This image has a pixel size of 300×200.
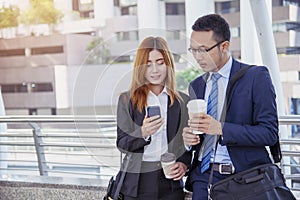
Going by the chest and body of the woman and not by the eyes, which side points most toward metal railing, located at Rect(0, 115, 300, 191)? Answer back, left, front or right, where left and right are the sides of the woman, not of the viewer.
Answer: back

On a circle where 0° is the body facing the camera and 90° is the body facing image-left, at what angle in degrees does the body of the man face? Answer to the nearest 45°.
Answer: approximately 45°

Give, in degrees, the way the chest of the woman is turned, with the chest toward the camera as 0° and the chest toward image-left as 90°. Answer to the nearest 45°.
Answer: approximately 0°
